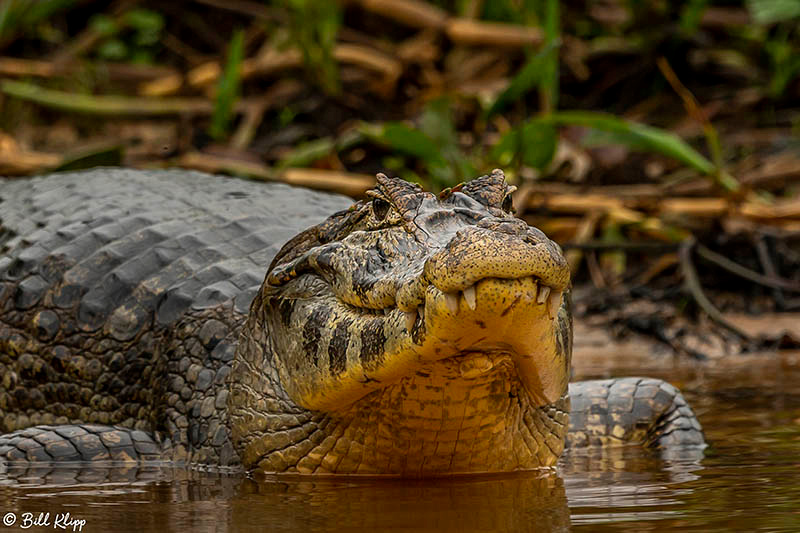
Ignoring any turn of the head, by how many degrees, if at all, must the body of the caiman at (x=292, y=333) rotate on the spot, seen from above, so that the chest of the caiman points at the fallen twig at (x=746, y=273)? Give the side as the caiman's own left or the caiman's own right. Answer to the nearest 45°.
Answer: approximately 90° to the caiman's own left

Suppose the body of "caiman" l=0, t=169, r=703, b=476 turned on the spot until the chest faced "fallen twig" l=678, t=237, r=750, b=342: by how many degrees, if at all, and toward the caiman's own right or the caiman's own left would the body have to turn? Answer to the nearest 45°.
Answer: approximately 90° to the caiman's own left

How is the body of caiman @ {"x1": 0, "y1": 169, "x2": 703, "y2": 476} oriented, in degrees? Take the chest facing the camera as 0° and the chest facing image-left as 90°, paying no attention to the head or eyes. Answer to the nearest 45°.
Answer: approximately 315°

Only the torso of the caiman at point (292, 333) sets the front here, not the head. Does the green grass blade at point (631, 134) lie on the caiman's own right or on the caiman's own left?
on the caiman's own left

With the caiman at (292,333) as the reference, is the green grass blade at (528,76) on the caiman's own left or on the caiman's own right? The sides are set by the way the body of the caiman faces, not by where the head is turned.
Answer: on the caiman's own left
